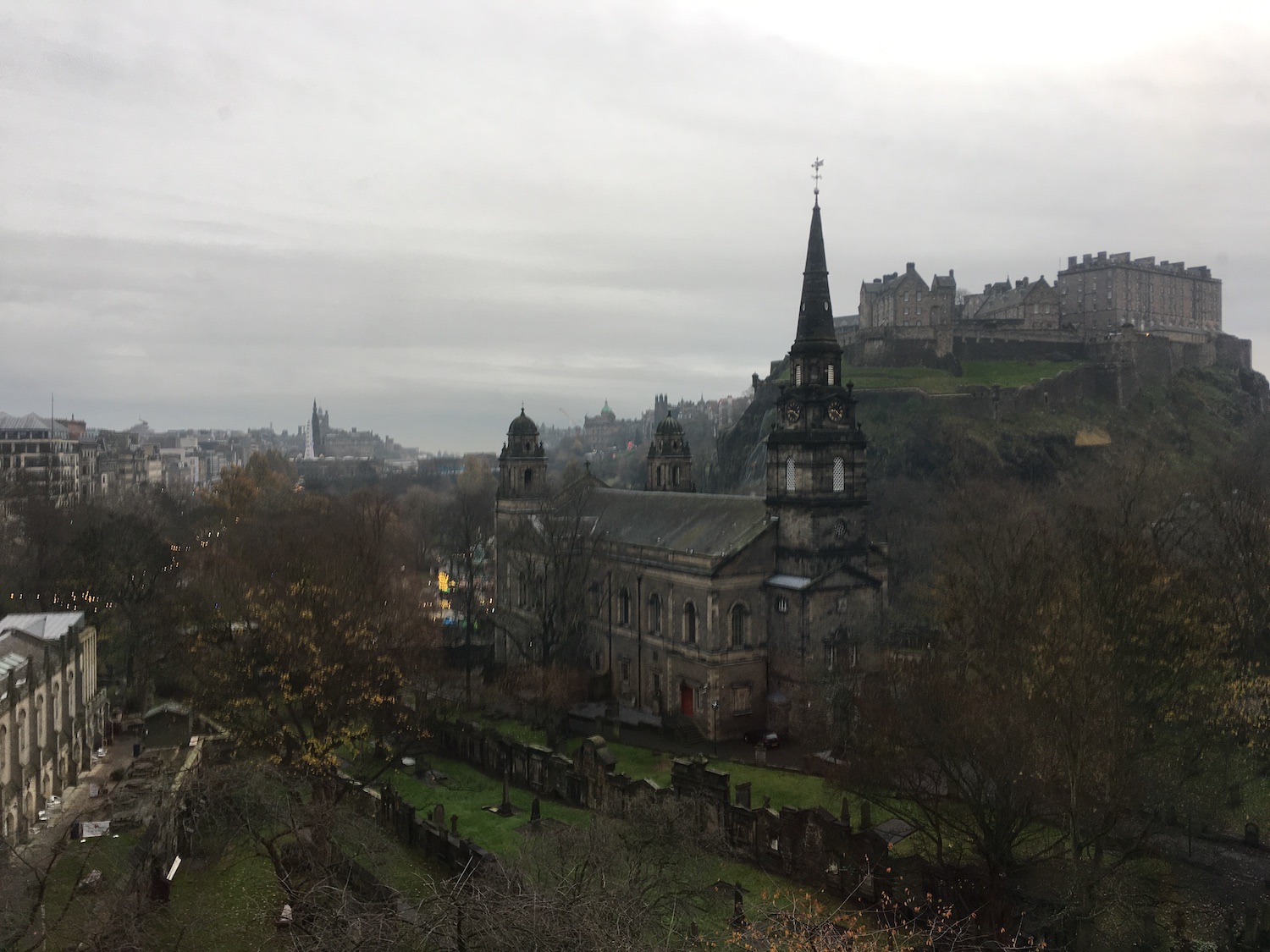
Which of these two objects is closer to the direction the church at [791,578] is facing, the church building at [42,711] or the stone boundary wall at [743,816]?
the stone boundary wall

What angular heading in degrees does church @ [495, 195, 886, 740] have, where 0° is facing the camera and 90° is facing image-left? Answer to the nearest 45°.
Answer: approximately 315°

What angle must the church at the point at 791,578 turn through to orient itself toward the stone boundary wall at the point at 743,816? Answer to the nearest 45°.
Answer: approximately 45° to its right

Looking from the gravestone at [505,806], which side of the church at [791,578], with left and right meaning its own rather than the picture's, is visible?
right

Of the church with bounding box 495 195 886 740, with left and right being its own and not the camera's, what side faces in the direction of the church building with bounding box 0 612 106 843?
right

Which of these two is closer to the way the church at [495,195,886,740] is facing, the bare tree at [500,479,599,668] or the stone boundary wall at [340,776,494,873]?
the stone boundary wall

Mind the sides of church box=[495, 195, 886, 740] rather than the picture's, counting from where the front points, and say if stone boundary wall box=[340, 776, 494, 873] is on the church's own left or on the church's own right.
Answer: on the church's own right

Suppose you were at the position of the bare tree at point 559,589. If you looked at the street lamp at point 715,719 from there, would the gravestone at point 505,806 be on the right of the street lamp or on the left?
right

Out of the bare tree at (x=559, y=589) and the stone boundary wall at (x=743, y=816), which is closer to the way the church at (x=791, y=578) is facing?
the stone boundary wall
